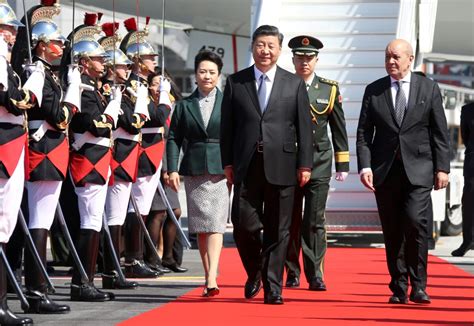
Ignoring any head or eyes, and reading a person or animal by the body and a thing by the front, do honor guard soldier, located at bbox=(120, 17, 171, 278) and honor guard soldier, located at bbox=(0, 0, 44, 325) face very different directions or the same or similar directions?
same or similar directions

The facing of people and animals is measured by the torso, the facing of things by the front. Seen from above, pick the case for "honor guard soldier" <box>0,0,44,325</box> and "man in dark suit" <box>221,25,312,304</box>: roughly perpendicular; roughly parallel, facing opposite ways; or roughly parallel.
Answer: roughly perpendicular

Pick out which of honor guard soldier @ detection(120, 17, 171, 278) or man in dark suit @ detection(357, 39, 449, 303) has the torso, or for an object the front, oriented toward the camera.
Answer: the man in dark suit

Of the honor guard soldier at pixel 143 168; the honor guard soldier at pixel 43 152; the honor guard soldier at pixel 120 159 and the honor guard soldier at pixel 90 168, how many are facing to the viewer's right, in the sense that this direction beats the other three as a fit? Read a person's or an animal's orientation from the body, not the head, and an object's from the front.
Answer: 4

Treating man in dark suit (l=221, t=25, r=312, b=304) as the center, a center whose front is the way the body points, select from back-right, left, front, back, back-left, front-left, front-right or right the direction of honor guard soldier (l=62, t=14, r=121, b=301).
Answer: right

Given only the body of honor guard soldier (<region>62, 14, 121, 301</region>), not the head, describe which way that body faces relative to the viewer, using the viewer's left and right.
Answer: facing to the right of the viewer

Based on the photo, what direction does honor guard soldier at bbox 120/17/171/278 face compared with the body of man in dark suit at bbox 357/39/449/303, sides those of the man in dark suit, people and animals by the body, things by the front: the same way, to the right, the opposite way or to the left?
to the left

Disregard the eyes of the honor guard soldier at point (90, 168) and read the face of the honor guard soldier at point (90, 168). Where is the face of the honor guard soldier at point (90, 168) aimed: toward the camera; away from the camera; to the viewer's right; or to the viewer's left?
to the viewer's right

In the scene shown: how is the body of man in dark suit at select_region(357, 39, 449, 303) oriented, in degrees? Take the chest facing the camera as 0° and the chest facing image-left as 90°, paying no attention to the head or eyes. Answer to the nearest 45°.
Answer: approximately 0°

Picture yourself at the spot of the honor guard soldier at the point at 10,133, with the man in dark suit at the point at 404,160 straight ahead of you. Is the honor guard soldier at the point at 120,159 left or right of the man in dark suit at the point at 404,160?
left

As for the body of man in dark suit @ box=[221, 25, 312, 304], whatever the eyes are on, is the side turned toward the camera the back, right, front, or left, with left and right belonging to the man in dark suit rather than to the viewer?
front

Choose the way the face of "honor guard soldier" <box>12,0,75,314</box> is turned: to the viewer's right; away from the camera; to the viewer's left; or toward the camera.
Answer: to the viewer's right

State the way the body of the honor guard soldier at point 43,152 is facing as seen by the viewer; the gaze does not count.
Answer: to the viewer's right

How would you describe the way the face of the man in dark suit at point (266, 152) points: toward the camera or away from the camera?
toward the camera
